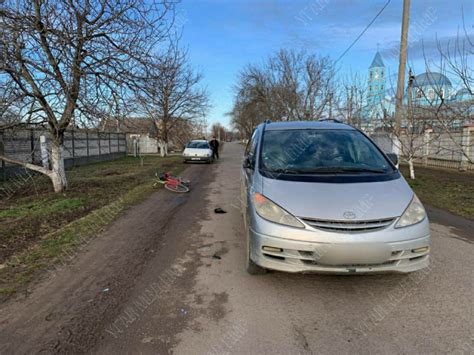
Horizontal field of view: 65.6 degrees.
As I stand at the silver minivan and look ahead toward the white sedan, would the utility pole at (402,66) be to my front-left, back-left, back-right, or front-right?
front-right

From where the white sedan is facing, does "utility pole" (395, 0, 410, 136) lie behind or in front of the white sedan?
in front

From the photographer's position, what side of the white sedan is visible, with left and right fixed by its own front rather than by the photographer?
front

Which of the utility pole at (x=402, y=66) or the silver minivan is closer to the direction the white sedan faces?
the silver minivan

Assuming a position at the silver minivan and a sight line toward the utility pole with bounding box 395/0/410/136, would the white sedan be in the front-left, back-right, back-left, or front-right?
front-left

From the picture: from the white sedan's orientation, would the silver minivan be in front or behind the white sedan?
in front
